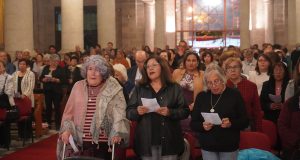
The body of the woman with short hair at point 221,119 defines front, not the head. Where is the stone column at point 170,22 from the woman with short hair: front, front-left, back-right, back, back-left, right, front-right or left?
back

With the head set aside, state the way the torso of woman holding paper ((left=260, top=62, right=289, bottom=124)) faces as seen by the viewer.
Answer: toward the camera

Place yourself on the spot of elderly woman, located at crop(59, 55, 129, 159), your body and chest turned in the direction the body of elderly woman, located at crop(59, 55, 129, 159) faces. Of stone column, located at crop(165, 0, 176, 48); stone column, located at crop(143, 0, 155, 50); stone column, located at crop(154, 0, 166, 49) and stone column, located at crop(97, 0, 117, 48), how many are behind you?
4

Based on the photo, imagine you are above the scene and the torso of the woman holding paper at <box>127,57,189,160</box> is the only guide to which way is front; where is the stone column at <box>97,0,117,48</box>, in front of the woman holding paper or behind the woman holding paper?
behind

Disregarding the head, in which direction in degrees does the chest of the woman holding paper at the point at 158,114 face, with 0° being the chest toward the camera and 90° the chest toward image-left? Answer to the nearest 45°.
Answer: approximately 0°

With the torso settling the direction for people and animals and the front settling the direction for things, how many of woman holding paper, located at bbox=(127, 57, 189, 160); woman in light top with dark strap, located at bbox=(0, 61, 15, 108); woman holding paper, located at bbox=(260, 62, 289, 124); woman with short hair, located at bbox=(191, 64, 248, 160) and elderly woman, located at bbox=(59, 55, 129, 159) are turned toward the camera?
5

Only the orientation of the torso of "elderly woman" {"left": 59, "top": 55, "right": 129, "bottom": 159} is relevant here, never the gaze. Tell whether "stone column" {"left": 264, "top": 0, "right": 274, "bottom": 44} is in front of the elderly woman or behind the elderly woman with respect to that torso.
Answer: behind

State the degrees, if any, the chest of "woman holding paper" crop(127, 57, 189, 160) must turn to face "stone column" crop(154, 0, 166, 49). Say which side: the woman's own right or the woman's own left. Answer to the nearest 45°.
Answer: approximately 180°

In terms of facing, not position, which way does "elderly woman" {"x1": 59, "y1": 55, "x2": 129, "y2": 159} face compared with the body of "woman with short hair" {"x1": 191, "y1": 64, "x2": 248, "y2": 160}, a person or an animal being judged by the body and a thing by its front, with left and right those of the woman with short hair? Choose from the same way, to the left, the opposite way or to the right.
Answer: the same way

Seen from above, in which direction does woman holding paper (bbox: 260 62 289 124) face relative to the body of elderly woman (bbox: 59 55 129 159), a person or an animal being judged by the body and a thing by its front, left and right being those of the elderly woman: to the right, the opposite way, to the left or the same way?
the same way

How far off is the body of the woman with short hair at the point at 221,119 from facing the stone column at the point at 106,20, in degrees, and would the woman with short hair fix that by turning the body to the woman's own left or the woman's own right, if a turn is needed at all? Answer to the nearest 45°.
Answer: approximately 180°

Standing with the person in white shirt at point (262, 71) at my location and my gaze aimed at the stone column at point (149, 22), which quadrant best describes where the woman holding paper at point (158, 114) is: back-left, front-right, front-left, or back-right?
back-left

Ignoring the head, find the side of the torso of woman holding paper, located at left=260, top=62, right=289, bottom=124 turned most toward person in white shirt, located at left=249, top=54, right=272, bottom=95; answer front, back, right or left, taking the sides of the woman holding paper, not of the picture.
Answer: back

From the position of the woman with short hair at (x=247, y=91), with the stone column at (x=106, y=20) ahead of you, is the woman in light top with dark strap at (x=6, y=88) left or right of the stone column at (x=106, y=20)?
left

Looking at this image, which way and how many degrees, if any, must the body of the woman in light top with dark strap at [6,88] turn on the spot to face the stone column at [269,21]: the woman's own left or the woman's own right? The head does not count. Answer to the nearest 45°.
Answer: approximately 135° to the woman's own left

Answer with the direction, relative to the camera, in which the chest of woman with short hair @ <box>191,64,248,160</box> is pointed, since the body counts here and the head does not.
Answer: toward the camera

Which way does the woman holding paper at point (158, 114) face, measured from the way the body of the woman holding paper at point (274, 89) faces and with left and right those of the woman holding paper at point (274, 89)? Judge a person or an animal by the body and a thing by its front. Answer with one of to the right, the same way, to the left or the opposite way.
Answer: the same way

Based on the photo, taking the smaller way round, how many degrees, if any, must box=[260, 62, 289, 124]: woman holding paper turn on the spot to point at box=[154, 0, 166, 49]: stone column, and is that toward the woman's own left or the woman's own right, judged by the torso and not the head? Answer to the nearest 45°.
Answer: approximately 180°

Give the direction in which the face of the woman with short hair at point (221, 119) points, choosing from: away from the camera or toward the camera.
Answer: toward the camera

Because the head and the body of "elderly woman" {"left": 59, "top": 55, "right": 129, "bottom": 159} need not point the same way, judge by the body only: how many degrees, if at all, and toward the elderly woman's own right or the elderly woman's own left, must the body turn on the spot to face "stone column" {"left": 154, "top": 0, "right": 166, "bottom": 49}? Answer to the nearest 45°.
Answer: approximately 180°

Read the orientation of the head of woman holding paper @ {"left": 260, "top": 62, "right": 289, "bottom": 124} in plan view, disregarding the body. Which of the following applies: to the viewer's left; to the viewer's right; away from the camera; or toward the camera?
toward the camera
